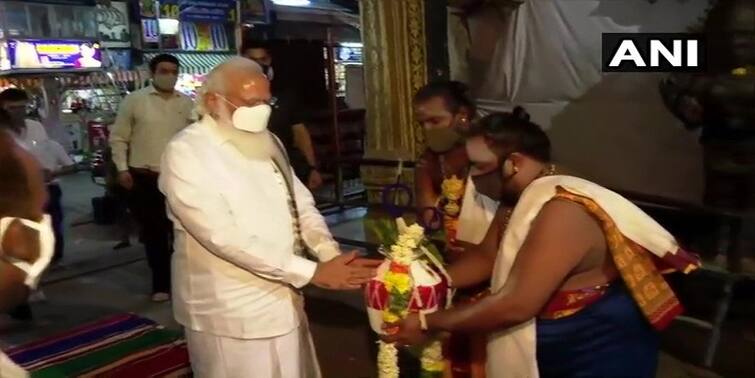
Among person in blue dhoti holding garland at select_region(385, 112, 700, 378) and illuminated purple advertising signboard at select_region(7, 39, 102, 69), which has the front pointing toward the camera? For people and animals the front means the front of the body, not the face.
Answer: the illuminated purple advertising signboard

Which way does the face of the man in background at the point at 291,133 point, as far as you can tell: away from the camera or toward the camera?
toward the camera

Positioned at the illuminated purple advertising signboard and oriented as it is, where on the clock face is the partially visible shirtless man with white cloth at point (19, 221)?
The partially visible shirtless man with white cloth is roughly at 12 o'clock from the illuminated purple advertising signboard.

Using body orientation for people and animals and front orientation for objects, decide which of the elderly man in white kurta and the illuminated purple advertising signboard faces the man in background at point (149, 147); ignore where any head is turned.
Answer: the illuminated purple advertising signboard

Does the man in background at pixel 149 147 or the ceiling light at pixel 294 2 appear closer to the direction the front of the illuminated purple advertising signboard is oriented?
the man in background

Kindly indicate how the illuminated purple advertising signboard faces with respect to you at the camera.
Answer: facing the viewer

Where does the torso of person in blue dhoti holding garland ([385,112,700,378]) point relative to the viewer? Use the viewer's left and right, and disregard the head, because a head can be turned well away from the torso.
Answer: facing to the left of the viewer

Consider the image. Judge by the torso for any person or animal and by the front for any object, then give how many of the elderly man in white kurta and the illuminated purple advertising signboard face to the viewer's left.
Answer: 0

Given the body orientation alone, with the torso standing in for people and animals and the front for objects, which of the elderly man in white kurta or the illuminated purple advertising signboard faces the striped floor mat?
the illuminated purple advertising signboard

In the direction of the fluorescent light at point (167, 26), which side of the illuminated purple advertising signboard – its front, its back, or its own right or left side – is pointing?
left

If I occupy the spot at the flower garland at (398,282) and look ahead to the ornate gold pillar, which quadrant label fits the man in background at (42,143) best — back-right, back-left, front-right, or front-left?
front-left

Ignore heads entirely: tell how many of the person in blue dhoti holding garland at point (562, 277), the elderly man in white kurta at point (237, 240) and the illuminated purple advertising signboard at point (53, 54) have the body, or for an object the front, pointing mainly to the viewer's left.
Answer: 1

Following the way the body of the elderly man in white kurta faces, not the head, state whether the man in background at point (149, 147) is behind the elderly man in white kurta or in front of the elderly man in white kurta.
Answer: behind

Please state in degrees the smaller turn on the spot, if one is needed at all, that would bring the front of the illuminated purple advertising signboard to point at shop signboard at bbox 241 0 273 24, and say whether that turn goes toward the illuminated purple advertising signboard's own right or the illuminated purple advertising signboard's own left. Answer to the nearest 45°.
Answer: approximately 90° to the illuminated purple advertising signboard's own left

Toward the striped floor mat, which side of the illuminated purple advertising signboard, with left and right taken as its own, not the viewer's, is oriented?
front

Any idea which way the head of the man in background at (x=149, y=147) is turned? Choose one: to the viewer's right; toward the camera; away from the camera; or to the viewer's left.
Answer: toward the camera

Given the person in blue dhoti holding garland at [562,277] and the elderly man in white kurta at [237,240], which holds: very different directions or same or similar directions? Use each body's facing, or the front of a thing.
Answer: very different directions

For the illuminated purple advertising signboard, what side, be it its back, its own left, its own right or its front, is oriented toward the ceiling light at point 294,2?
left

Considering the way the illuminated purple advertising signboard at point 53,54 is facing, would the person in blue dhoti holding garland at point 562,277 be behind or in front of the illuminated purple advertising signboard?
in front

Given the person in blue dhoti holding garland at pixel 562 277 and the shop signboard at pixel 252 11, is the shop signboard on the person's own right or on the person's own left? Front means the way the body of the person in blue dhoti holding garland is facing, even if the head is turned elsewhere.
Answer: on the person's own right
